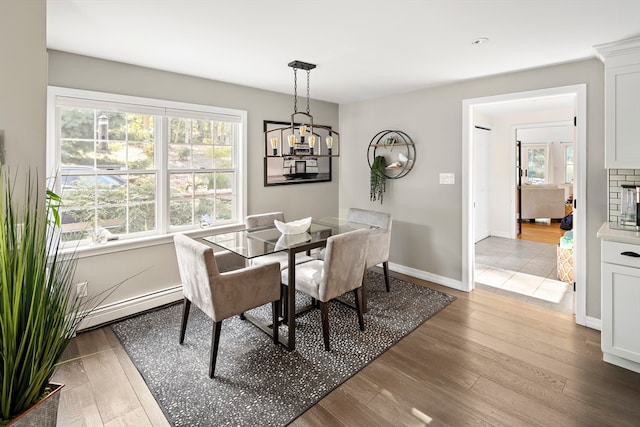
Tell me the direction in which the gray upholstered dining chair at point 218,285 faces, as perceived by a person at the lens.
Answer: facing away from the viewer and to the right of the viewer

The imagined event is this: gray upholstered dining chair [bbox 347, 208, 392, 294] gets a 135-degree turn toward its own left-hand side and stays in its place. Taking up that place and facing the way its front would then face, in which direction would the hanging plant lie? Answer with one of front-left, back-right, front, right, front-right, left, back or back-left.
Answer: left

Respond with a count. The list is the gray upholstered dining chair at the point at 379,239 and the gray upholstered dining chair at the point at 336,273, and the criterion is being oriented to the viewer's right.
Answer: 0

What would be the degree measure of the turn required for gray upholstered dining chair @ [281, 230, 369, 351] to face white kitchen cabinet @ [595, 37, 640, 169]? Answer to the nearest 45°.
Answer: approximately 135° to its right

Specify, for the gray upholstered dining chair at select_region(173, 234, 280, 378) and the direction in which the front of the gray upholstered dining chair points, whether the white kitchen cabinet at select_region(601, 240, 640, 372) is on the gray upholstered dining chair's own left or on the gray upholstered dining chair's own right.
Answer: on the gray upholstered dining chair's own right

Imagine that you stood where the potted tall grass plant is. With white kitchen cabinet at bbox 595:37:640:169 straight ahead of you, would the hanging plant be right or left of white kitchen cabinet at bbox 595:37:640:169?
left

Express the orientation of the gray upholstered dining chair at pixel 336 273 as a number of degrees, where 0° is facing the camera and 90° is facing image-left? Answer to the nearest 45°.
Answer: approximately 135°

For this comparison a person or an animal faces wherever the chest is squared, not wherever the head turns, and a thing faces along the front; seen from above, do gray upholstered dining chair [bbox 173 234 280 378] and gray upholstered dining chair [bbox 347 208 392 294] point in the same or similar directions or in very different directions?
very different directions

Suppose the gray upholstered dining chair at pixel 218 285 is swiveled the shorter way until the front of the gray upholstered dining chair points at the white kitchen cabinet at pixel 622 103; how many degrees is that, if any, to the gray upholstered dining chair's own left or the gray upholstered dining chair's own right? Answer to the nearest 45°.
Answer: approximately 45° to the gray upholstered dining chair's own right

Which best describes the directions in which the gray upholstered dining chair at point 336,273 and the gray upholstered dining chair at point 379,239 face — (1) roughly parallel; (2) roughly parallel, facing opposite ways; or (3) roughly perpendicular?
roughly perpendicular

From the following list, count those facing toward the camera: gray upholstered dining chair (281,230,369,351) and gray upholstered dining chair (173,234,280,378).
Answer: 0

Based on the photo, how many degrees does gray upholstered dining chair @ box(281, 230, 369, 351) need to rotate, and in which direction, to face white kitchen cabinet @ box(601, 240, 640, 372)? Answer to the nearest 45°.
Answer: approximately 135° to its right

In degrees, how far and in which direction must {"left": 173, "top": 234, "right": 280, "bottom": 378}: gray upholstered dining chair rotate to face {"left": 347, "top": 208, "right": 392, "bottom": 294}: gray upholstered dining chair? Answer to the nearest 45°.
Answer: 0° — it already faces it
